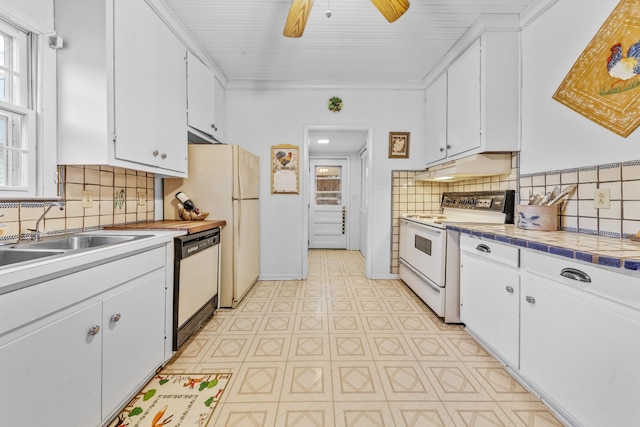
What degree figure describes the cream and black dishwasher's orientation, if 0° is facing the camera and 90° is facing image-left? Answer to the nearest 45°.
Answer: approximately 315°

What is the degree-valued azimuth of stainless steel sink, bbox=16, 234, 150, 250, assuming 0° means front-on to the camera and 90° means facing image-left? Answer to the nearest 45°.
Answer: approximately 315°

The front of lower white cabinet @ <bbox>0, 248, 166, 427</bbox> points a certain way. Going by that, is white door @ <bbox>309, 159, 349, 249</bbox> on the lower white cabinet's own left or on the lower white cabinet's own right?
on the lower white cabinet's own left

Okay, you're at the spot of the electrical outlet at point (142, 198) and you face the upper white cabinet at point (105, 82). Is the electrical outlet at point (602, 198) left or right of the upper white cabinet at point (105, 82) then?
left

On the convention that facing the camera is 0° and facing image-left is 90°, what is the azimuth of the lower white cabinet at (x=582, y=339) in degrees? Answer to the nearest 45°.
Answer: approximately 45°

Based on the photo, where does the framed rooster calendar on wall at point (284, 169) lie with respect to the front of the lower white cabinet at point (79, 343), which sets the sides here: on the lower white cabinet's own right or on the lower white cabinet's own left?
on the lower white cabinet's own left

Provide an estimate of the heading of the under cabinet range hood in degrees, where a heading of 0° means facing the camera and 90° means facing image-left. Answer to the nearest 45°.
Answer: approximately 45°
